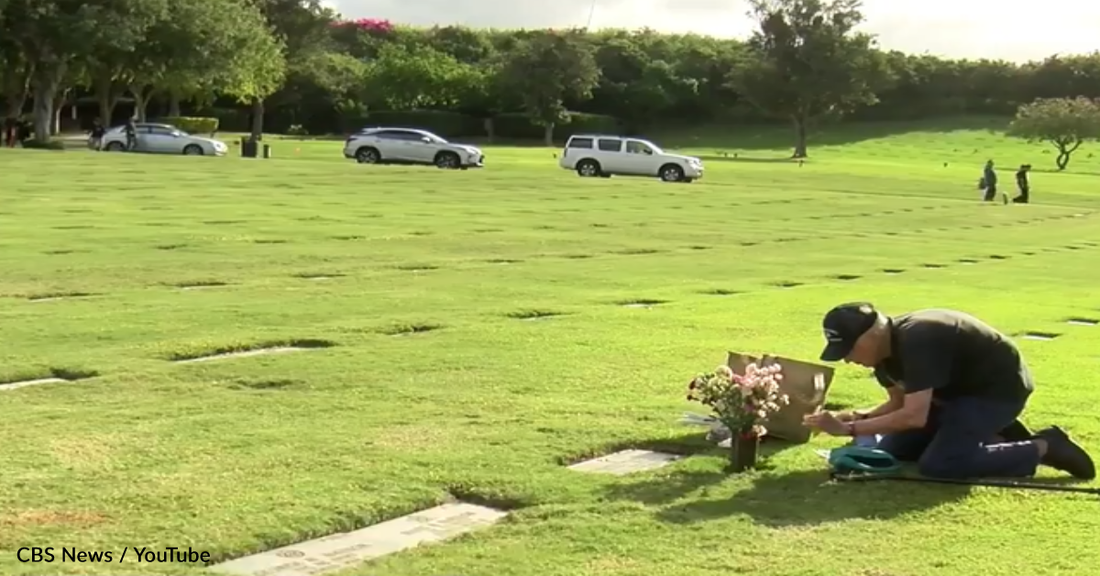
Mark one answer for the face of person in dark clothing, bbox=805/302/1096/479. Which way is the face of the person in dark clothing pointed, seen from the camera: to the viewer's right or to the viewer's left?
to the viewer's left

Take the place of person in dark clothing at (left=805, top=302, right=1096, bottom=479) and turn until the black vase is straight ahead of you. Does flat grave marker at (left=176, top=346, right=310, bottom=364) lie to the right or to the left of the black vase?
right

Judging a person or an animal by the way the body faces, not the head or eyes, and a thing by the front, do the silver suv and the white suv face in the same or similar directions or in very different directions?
same or similar directions

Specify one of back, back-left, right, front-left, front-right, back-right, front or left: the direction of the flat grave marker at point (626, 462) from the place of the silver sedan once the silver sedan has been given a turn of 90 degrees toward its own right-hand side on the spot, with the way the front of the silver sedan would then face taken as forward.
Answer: front

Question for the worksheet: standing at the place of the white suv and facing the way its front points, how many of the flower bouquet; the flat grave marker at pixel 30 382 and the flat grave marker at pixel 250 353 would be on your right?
3

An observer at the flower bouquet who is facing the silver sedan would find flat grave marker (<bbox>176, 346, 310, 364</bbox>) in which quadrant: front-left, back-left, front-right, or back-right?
front-left

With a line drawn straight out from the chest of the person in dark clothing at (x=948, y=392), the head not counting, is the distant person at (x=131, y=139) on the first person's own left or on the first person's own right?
on the first person's own right

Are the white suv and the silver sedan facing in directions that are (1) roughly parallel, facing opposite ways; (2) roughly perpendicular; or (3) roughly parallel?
roughly parallel

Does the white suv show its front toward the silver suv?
no

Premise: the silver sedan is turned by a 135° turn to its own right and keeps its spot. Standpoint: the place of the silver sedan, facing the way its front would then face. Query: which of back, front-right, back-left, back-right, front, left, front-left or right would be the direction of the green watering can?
front-left

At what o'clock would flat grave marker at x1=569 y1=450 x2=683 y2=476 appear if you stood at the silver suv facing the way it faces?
The flat grave marker is roughly at 3 o'clock from the silver suv.

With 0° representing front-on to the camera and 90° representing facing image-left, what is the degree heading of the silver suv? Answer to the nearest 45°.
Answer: approximately 270°

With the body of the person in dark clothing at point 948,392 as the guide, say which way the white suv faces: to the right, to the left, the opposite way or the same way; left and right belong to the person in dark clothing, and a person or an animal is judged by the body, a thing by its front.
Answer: the opposite way

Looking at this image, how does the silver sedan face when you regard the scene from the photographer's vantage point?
facing to the right of the viewer

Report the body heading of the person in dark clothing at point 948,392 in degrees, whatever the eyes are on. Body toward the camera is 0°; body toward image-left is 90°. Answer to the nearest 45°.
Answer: approximately 90°

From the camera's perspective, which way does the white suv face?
to the viewer's right

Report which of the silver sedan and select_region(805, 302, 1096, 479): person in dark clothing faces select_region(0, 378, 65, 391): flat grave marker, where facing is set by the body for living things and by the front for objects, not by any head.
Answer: the person in dark clothing

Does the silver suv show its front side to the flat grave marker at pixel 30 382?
no
